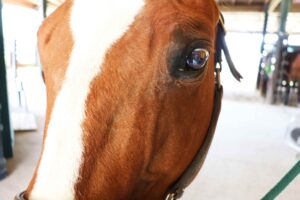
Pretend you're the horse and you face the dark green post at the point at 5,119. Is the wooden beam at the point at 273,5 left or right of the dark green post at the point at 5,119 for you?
right
